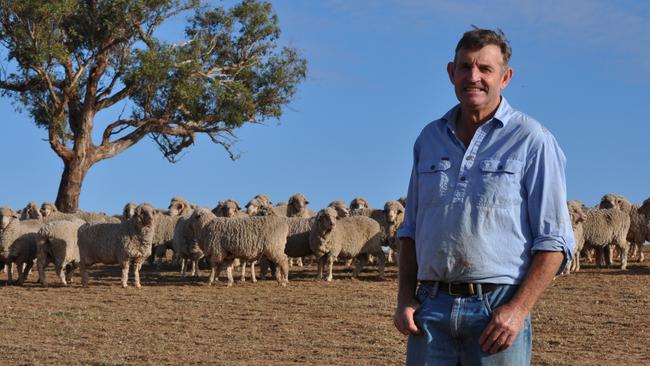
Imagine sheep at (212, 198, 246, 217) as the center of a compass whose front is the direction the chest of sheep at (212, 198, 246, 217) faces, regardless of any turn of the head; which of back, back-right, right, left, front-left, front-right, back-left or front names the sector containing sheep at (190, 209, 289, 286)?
front

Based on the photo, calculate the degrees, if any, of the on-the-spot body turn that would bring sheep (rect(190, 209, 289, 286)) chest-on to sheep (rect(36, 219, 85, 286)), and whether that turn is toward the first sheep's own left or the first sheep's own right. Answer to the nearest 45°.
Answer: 0° — it already faces it

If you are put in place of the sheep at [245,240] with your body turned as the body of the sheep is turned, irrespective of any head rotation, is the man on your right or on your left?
on your left

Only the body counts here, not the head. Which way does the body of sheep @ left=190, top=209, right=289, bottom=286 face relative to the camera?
to the viewer's left

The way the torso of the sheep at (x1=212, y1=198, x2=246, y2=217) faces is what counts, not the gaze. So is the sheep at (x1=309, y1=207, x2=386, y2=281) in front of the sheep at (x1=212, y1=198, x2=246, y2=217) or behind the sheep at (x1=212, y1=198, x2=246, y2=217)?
in front

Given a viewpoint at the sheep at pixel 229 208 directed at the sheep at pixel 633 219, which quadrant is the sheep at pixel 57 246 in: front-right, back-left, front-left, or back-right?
back-right

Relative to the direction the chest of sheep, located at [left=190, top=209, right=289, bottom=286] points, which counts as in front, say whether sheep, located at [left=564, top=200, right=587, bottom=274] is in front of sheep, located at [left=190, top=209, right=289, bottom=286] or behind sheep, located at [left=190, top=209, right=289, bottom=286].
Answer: behind

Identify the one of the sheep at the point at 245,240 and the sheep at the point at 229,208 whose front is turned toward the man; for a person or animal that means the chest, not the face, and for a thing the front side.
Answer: the sheep at the point at 229,208

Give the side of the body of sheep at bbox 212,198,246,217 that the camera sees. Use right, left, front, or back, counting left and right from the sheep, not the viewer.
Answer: front

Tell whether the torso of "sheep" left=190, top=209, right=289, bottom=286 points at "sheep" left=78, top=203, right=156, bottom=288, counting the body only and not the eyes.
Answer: yes

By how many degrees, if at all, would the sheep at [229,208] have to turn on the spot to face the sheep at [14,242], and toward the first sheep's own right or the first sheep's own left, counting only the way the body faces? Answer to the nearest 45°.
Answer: approximately 45° to the first sheep's own right

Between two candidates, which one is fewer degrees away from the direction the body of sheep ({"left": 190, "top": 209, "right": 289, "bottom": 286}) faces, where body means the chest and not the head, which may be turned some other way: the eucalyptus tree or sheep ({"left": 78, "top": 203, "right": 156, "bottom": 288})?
the sheep

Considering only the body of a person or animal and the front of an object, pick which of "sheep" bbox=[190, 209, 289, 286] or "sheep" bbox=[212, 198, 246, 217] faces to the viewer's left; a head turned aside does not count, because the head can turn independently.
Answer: "sheep" bbox=[190, 209, 289, 286]

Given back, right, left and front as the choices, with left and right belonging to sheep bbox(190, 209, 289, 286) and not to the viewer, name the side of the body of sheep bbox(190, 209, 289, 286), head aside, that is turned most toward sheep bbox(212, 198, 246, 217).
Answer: right

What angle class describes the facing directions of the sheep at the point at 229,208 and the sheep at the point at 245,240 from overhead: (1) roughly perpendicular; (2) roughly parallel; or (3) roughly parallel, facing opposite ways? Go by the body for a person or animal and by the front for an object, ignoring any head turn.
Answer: roughly perpendicular
